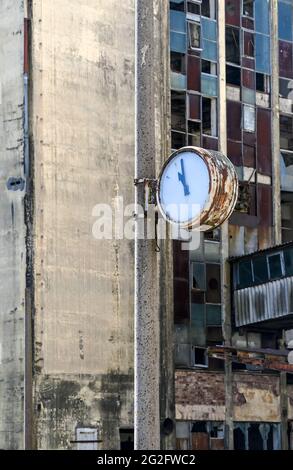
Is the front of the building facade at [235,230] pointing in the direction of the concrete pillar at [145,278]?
yes

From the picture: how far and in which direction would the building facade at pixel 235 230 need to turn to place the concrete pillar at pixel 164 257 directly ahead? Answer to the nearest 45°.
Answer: approximately 45° to its right

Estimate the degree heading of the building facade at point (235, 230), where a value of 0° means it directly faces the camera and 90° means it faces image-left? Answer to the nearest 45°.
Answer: approximately 0°
